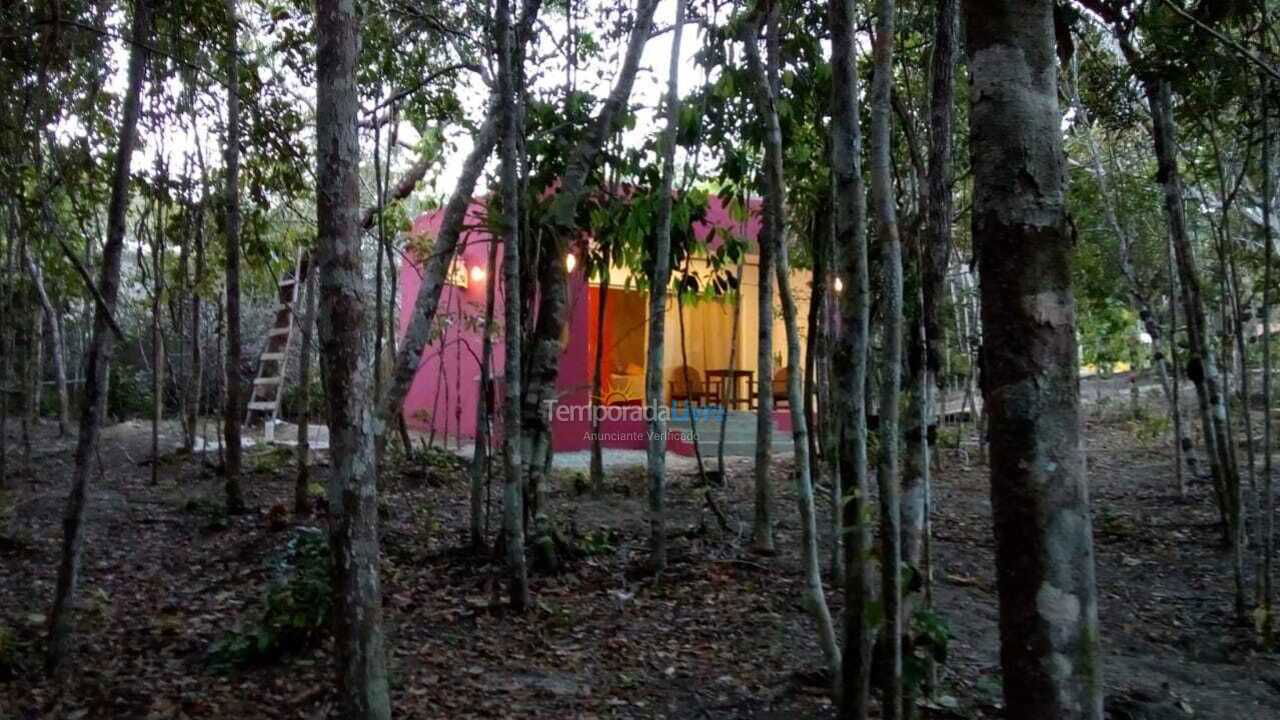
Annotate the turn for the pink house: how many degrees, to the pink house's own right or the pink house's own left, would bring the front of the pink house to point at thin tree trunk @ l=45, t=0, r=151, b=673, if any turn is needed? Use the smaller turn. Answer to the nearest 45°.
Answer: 0° — it already faces it

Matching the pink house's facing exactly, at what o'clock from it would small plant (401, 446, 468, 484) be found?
The small plant is roughly at 1 o'clock from the pink house.

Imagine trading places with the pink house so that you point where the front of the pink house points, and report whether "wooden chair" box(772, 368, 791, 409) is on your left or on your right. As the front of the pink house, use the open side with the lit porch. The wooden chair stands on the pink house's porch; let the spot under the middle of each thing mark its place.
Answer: on your left

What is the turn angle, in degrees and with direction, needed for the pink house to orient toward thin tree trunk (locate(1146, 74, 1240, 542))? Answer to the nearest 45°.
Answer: approximately 45° to its left

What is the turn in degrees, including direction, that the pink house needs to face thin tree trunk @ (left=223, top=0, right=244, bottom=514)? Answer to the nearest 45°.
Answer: approximately 45° to its right

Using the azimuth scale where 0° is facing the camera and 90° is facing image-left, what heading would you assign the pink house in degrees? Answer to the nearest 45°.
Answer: approximately 0°

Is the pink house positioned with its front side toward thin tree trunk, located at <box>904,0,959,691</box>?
yes

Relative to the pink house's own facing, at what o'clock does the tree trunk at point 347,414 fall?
The tree trunk is roughly at 12 o'clock from the pink house.

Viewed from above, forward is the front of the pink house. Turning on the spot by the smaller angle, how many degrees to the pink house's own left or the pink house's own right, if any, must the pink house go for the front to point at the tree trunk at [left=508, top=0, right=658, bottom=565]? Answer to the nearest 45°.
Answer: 0° — it already faces it

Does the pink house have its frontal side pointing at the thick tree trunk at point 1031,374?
yes

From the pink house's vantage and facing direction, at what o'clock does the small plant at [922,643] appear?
The small plant is roughly at 12 o'clock from the pink house.

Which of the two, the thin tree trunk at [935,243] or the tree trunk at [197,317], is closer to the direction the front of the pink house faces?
the thin tree trunk
